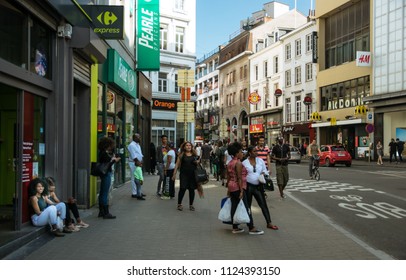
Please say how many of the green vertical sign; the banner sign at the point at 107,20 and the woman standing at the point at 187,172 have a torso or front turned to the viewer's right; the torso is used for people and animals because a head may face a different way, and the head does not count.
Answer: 0

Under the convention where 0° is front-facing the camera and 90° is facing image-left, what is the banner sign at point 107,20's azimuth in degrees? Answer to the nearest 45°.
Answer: approximately 0°

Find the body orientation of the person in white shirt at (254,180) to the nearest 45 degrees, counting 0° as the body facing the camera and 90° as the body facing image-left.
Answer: approximately 315°

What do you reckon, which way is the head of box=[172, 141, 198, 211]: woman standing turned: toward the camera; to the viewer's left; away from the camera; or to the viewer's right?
toward the camera

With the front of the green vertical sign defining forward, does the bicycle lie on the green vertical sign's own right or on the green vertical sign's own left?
on the green vertical sign's own left

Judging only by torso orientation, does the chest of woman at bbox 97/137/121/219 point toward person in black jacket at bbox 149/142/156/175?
no

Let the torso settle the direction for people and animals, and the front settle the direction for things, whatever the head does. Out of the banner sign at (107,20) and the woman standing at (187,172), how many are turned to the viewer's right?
0

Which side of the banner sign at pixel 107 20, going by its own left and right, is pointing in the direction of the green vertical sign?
back

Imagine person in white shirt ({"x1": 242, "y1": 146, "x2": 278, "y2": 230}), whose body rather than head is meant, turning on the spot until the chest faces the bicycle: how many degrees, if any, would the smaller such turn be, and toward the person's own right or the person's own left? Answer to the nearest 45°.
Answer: approximately 135° to the person's own left
